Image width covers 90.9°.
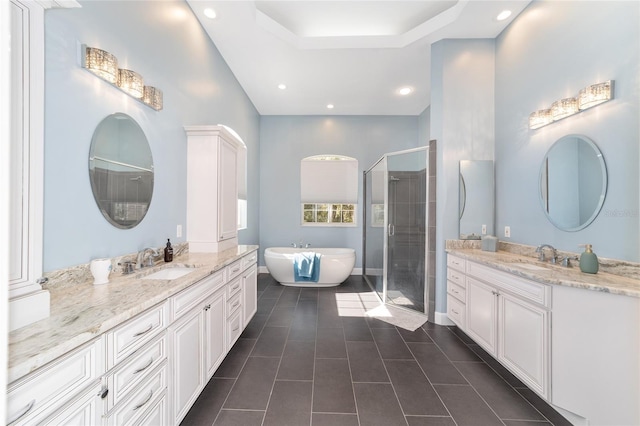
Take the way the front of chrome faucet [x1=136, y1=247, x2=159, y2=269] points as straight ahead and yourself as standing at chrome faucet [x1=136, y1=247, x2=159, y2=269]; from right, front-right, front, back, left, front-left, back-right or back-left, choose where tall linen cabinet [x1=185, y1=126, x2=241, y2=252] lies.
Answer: left

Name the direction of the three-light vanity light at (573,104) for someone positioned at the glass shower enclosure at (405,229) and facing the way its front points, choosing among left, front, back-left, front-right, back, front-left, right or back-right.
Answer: left

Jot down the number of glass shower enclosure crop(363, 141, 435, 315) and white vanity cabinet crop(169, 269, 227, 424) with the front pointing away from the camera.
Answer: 0

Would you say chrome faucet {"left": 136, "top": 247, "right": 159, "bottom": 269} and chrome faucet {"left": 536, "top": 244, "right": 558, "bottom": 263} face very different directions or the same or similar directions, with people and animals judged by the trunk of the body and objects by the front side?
very different directions

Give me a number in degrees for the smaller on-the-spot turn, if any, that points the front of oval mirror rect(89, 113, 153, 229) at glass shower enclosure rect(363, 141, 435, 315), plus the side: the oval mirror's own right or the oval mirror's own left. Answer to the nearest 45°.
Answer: approximately 45° to the oval mirror's own left

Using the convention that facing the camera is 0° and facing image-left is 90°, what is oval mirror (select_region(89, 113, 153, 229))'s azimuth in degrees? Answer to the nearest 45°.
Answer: approximately 315°
